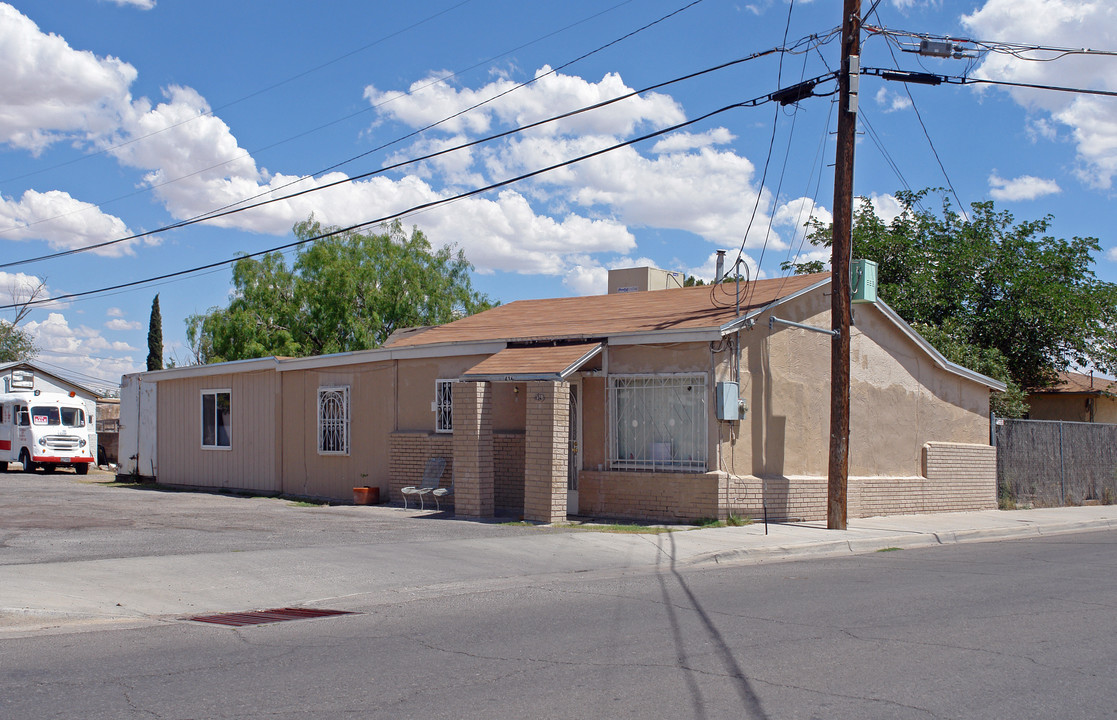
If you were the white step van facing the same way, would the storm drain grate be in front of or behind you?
in front

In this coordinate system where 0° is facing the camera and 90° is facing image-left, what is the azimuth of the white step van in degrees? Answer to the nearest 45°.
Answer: approximately 315°

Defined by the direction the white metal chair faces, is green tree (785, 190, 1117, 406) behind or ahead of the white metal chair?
behind

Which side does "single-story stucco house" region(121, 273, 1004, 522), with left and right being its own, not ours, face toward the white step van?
right

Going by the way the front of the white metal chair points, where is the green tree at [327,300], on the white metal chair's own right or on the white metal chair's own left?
on the white metal chair's own right

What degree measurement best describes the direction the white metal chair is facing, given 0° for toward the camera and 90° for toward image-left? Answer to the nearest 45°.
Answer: approximately 45°

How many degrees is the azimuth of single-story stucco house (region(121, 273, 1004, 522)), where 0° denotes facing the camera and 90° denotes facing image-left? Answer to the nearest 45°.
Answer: approximately 45°

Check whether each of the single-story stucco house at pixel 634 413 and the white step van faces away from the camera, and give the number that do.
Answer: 0

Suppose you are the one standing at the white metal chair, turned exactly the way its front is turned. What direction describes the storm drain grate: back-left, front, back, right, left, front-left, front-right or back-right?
front-left

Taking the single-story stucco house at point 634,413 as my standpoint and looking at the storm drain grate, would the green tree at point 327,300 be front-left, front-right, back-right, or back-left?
back-right

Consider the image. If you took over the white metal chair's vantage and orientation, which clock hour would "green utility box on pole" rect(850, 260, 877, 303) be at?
The green utility box on pole is roughly at 8 o'clock from the white metal chair.
